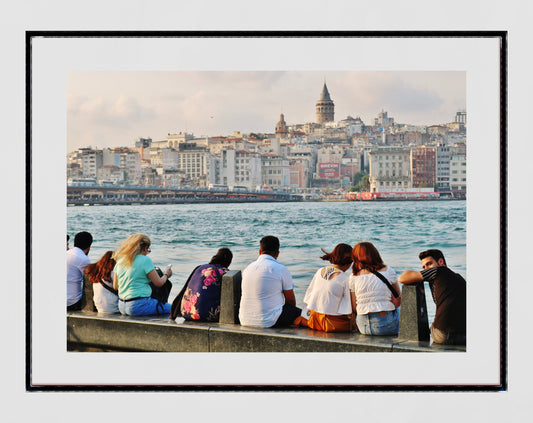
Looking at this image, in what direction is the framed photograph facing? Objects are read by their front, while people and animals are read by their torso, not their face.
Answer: toward the camera
